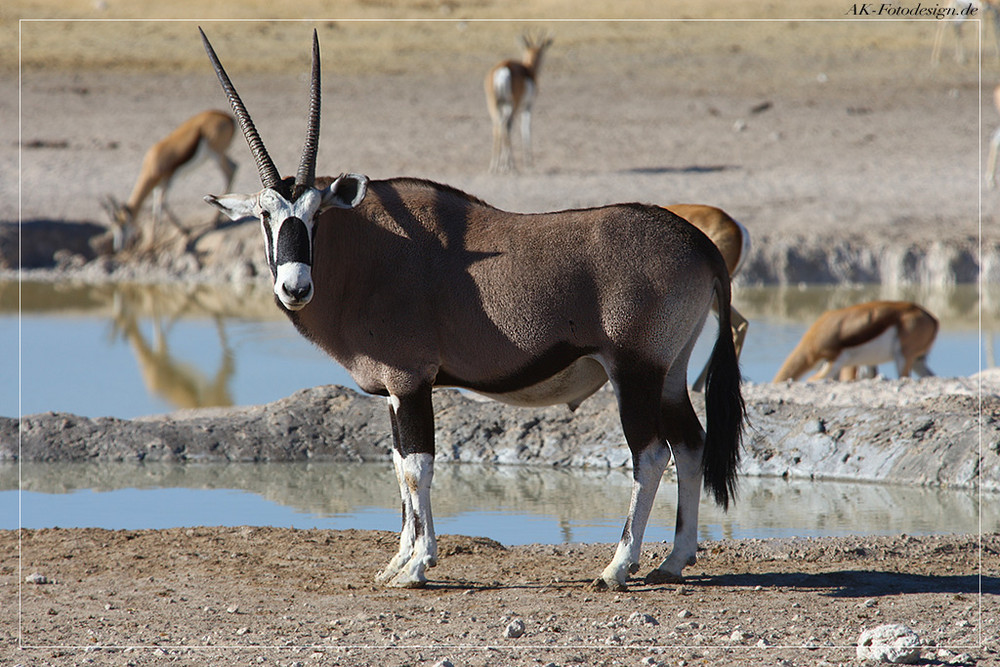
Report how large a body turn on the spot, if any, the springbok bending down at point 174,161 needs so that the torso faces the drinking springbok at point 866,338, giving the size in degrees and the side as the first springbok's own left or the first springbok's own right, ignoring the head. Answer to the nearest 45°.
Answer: approximately 135° to the first springbok's own left

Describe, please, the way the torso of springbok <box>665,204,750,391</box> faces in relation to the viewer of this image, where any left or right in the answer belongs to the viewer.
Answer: facing to the left of the viewer

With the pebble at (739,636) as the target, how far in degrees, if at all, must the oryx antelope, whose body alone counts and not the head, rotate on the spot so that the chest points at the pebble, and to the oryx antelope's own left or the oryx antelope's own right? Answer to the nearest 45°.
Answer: approximately 135° to the oryx antelope's own left

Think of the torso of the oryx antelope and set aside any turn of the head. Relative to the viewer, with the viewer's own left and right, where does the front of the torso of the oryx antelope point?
facing to the left of the viewer

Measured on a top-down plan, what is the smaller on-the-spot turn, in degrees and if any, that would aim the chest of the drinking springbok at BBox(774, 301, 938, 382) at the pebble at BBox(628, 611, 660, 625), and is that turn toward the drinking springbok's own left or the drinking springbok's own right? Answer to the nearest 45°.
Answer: approximately 90° to the drinking springbok's own left

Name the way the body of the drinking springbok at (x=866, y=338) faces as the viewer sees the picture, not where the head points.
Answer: to the viewer's left

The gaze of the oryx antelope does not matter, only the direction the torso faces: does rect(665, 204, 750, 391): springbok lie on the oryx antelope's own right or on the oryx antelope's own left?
on the oryx antelope's own right

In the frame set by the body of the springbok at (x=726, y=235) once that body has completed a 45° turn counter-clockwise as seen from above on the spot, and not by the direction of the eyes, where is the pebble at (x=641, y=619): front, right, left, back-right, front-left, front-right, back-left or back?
front-left

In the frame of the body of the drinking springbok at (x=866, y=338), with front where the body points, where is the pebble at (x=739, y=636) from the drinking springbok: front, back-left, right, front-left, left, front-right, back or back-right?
left

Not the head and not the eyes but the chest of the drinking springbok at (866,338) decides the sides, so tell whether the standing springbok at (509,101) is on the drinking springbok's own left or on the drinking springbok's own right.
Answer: on the drinking springbok's own right

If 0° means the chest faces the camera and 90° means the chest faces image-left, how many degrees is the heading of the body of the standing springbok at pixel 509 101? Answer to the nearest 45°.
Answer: approximately 225°

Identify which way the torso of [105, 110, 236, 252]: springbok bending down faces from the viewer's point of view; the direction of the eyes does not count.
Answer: to the viewer's left
